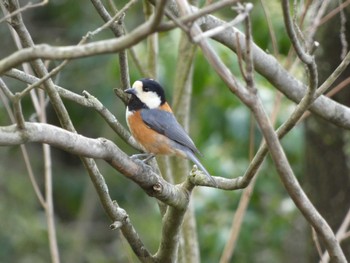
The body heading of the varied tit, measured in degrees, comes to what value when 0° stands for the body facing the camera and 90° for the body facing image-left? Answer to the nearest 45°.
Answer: approximately 90°
